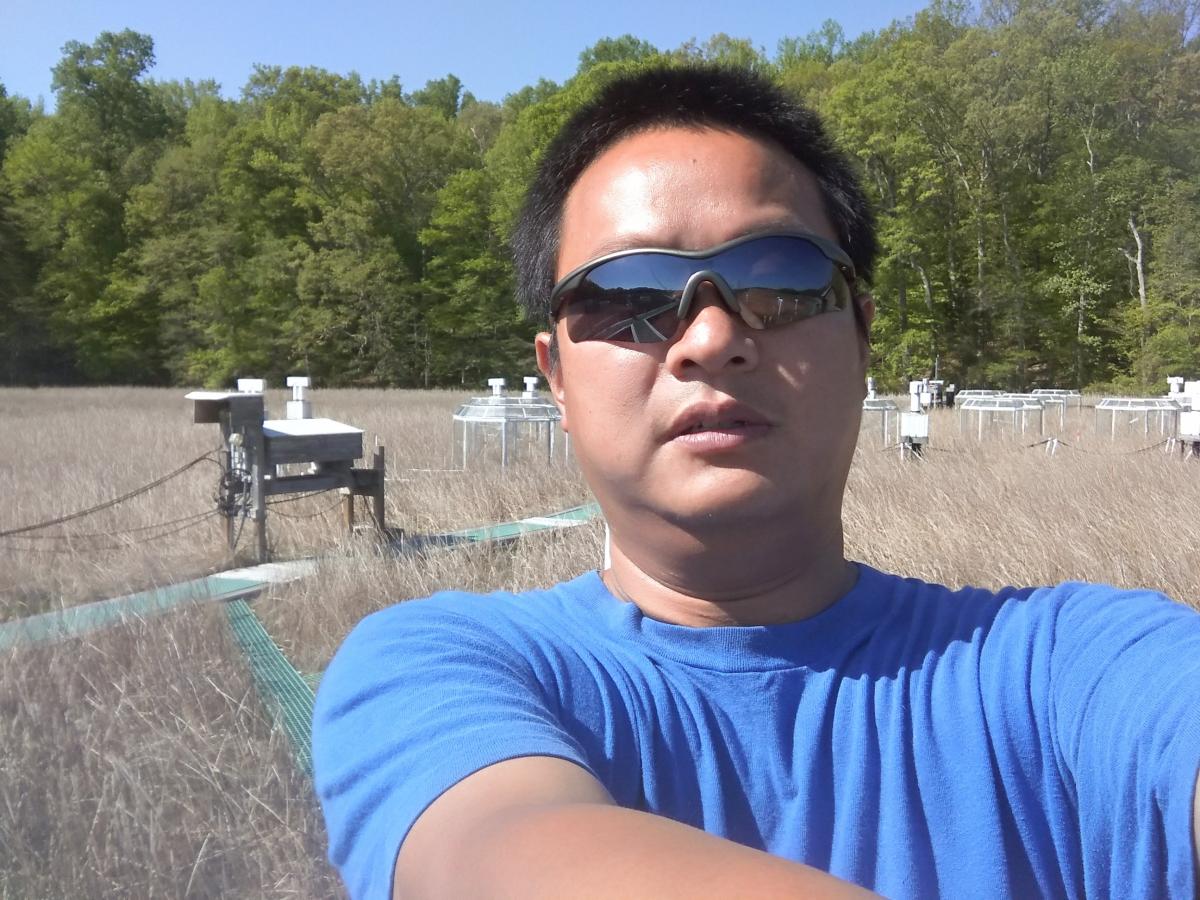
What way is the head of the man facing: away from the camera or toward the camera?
toward the camera

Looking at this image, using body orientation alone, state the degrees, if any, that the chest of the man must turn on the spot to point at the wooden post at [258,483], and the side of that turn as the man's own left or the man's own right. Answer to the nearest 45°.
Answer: approximately 135° to the man's own right

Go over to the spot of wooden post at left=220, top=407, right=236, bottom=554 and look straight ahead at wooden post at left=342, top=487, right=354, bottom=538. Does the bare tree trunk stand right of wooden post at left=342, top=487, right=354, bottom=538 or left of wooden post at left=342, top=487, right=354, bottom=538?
left

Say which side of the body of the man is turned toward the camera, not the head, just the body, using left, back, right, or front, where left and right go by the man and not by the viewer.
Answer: front

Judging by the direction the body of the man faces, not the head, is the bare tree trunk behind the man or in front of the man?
behind

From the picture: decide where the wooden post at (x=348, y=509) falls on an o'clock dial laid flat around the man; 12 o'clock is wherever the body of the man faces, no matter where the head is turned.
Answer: The wooden post is roughly at 5 o'clock from the man.

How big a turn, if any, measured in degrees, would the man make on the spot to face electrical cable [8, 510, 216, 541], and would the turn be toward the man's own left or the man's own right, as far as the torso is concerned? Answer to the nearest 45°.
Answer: approximately 135° to the man's own right

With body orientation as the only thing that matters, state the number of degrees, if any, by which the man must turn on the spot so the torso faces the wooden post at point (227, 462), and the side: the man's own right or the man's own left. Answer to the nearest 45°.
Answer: approximately 135° to the man's own right
